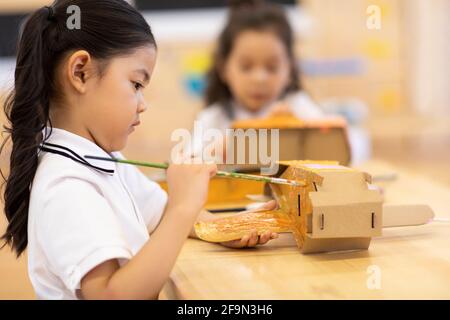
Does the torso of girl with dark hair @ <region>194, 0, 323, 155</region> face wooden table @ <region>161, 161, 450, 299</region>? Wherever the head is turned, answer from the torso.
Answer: yes

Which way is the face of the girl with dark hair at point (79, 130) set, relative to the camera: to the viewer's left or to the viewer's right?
to the viewer's right

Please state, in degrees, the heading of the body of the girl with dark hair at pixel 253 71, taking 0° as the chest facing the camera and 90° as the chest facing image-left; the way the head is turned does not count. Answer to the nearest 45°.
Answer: approximately 0°

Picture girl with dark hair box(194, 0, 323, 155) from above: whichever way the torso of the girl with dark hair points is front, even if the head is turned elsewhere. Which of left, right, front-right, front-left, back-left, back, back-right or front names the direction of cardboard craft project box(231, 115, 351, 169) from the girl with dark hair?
front

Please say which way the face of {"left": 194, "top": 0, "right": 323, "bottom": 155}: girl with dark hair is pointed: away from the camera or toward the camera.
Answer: toward the camera

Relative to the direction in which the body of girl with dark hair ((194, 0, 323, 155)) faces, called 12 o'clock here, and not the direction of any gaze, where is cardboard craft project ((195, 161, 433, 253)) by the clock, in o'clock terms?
The cardboard craft project is roughly at 12 o'clock from the girl with dark hair.

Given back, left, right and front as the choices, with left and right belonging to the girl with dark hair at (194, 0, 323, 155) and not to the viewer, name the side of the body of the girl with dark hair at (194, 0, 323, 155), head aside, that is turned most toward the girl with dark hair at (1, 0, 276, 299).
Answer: front

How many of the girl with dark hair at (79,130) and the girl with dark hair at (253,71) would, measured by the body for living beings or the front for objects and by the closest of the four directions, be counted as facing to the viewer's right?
1

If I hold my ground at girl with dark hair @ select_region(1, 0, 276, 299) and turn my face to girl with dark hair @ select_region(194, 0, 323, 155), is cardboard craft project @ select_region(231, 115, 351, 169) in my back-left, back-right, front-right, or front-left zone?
front-right

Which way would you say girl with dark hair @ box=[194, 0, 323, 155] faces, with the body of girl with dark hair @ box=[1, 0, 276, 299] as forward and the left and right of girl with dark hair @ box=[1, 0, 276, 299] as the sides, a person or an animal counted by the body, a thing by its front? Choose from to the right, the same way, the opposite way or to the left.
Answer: to the right

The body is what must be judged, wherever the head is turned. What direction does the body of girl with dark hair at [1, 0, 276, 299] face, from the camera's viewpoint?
to the viewer's right
